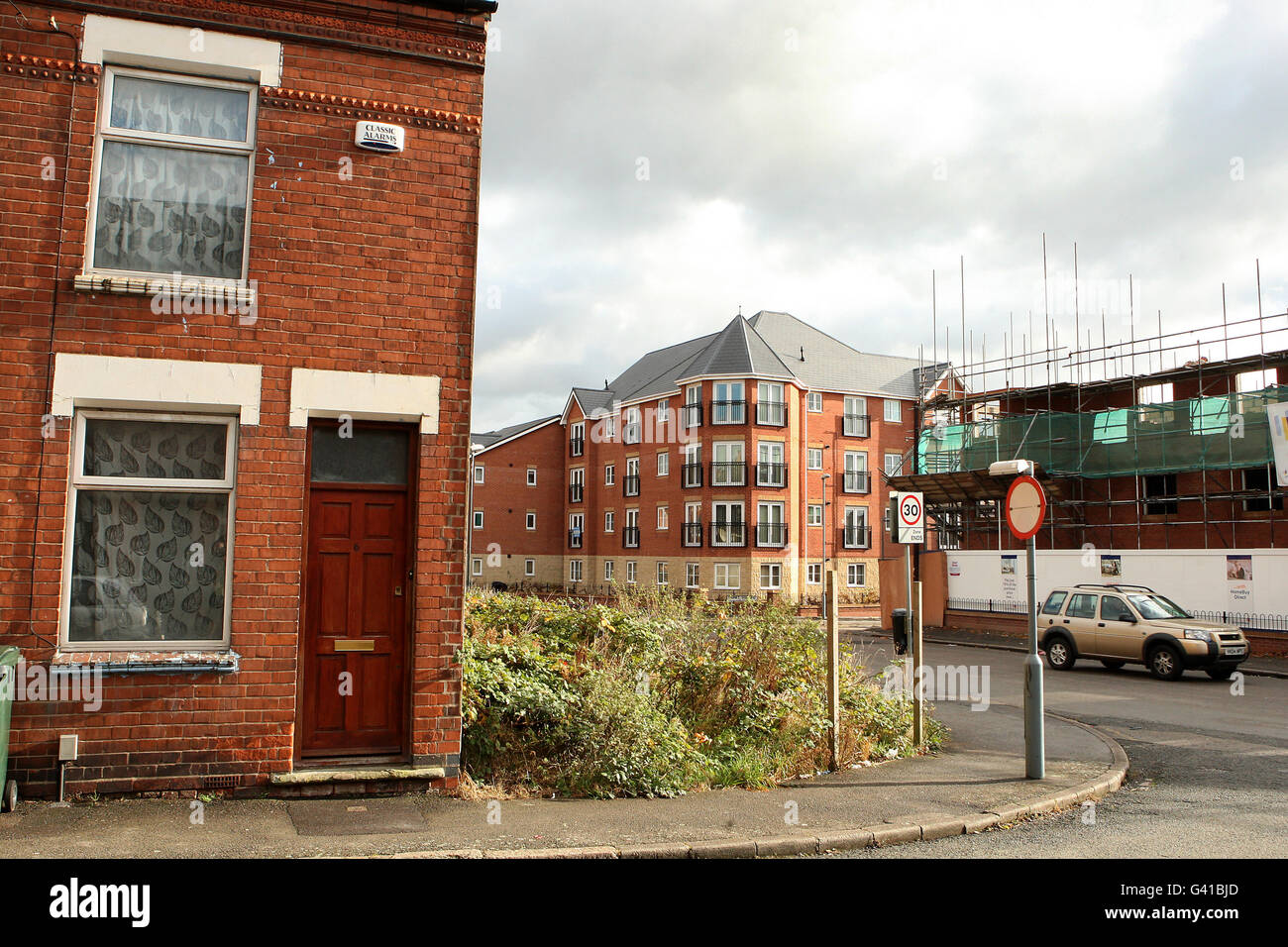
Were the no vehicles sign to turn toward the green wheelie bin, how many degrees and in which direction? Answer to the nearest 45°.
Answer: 0° — it already faces it

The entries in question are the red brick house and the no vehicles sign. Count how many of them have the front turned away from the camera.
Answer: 0

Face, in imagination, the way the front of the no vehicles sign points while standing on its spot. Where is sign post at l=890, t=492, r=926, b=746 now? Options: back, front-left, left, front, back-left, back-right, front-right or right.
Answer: right

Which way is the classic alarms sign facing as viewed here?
toward the camera

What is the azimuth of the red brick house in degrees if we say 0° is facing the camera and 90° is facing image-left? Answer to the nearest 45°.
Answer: approximately 0°

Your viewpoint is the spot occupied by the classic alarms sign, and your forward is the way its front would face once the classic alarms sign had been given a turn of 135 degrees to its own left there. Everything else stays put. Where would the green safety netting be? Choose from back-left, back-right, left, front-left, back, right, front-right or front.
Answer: front

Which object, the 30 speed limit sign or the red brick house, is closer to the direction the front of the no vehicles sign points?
the red brick house

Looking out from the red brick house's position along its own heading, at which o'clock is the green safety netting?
The green safety netting is roughly at 8 o'clock from the red brick house.

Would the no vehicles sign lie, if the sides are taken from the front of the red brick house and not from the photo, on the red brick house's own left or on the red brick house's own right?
on the red brick house's own left

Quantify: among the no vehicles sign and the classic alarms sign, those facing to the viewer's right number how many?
0

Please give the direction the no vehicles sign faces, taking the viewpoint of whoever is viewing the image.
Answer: facing the viewer and to the left of the viewer

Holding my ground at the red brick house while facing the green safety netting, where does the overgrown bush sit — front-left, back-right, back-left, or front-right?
front-right

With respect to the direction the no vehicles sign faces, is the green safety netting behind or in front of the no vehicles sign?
behind
